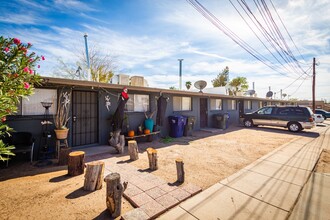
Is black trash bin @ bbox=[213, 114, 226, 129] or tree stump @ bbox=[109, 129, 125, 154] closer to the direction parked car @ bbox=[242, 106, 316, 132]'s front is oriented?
the black trash bin

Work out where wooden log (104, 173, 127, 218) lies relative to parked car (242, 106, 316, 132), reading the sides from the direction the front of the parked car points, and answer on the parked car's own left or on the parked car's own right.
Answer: on the parked car's own left

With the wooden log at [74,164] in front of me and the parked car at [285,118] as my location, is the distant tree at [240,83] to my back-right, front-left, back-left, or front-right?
back-right

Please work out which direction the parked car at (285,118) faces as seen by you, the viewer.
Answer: facing to the left of the viewer

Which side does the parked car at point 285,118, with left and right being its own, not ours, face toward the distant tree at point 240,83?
right

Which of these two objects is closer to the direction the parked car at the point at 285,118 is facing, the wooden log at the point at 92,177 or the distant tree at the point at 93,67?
the distant tree
